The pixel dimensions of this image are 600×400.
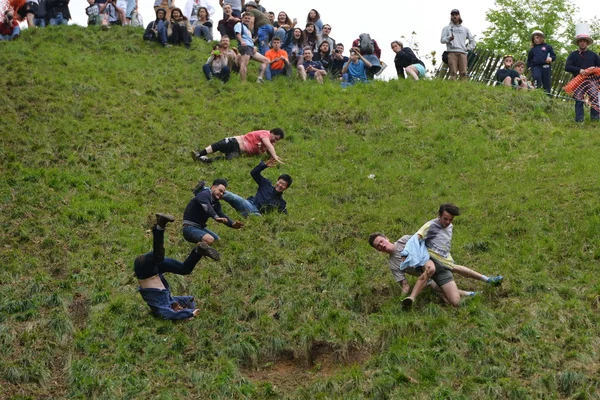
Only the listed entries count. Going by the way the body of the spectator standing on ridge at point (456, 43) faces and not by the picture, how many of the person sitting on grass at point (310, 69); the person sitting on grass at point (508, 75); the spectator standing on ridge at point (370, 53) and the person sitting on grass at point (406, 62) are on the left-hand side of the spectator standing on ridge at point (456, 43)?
1

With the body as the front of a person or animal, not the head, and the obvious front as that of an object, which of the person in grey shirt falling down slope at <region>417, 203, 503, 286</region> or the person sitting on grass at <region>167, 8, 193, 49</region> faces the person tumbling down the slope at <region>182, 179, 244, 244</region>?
the person sitting on grass at <region>167, 8, 193, 49</region>

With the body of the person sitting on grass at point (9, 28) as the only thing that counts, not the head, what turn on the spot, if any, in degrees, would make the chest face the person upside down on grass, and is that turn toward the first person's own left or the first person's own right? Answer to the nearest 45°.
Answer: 0° — they already face them

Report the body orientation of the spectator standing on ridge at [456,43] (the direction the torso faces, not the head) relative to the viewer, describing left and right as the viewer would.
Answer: facing the viewer

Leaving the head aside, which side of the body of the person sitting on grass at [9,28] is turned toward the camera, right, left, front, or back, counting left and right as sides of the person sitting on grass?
front

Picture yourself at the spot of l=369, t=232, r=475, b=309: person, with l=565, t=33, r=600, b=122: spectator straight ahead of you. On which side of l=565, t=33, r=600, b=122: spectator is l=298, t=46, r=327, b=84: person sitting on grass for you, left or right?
left

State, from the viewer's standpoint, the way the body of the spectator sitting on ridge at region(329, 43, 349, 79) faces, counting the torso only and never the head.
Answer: toward the camera

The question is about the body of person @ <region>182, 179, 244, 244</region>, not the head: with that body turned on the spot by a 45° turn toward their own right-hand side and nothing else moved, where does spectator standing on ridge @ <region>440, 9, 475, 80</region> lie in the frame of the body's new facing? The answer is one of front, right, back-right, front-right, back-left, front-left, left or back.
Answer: back-left

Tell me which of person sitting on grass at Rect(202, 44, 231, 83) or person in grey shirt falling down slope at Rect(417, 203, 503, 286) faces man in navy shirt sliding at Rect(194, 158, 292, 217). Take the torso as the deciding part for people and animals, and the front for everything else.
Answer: person sitting on grass at Rect(202, 44, 231, 83)

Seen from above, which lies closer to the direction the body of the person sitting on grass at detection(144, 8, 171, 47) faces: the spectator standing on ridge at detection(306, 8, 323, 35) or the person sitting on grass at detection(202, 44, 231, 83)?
the person sitting on grass

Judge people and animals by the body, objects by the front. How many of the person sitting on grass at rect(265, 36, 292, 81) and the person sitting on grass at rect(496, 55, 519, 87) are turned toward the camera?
2
